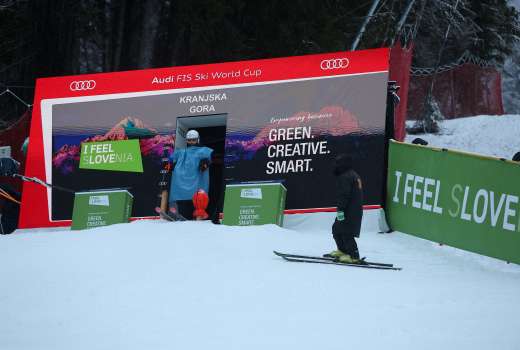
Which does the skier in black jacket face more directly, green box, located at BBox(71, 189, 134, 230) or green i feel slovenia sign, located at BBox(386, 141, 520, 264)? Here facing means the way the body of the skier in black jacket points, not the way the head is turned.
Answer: the green box

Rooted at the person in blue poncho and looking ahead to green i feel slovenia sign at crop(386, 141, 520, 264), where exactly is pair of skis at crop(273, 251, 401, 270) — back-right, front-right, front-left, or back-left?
front-right

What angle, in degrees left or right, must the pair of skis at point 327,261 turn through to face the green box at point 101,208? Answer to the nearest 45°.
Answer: approximately 45° to its right

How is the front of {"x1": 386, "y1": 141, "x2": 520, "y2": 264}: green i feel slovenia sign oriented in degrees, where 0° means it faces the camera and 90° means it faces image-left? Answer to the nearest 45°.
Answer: approximately 45°

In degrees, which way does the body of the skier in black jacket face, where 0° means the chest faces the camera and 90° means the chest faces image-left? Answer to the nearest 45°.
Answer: approximately 90°

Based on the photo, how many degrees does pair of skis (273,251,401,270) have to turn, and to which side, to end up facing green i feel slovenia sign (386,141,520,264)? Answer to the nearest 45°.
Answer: approximately 135° to its right

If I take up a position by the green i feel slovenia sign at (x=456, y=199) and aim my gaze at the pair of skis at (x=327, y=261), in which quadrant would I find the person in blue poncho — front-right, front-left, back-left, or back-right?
front-right

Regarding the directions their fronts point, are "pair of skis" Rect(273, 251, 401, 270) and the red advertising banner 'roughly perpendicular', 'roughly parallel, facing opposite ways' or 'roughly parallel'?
roughly perpendicular

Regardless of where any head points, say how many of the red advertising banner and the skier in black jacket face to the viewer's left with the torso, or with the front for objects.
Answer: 1

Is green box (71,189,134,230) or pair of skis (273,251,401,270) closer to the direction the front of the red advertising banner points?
the pair of skis

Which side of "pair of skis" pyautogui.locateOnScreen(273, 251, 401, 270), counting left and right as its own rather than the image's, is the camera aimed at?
left

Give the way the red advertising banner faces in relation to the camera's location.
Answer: facing the viewer

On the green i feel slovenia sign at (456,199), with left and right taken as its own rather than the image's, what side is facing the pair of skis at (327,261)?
front
